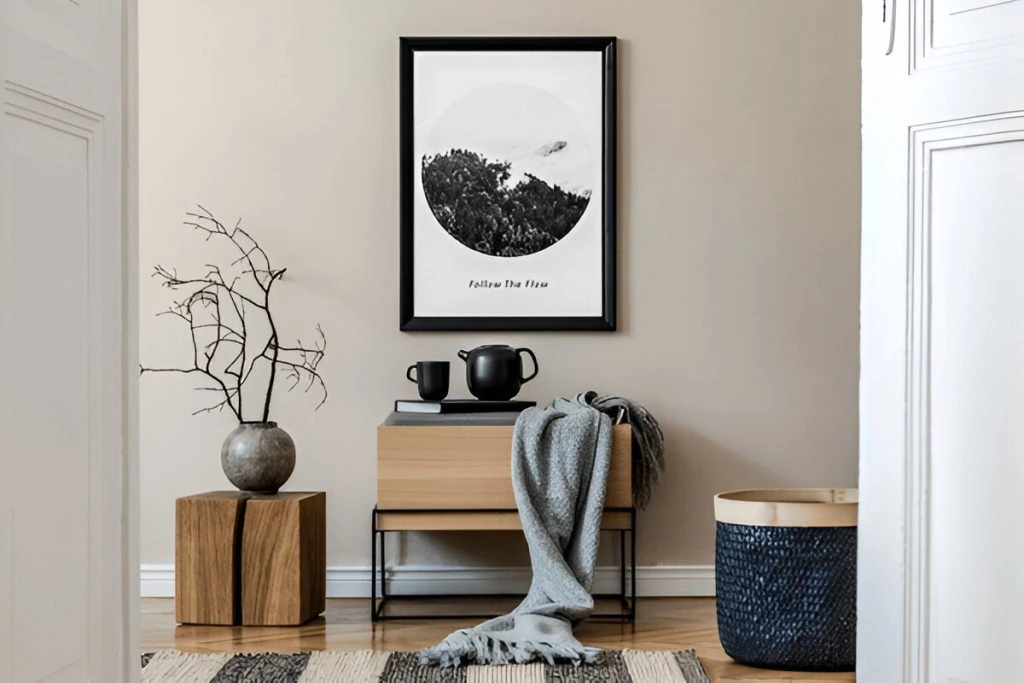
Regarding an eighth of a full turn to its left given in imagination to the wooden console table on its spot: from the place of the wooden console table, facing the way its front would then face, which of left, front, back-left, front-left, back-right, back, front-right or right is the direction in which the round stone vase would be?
back-right

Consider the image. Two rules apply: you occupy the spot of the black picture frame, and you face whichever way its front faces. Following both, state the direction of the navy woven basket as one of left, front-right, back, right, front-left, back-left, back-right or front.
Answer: front-left

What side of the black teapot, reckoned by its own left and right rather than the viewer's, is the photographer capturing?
left

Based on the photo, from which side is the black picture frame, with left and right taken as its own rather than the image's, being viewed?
front

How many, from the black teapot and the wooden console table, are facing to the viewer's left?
1

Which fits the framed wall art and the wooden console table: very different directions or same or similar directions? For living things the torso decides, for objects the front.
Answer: same or similar directions

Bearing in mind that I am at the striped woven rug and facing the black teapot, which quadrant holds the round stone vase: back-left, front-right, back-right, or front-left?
front-left

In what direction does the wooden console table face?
toward the camera

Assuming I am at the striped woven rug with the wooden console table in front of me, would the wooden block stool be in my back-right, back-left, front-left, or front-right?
front-left

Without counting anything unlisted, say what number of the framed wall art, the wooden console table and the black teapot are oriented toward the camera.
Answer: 2
